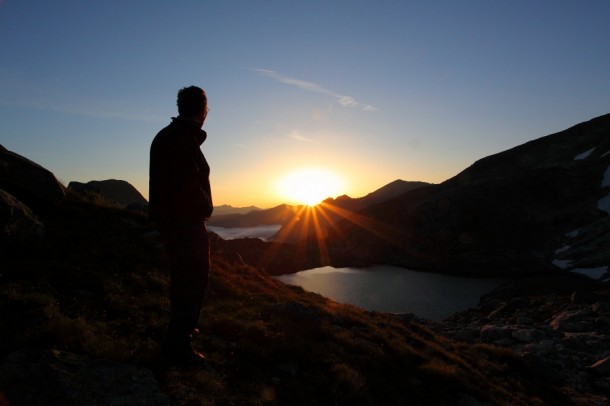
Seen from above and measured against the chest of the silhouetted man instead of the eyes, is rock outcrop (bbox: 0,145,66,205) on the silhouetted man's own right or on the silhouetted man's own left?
on the silhouetted man's own left

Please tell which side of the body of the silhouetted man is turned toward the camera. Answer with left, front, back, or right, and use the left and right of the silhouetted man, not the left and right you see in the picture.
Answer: right

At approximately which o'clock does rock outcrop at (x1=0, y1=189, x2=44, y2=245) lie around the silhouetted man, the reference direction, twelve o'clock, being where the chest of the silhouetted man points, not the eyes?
The rock outcrop is roughly at 8 o'clock from the silhouetted man.
